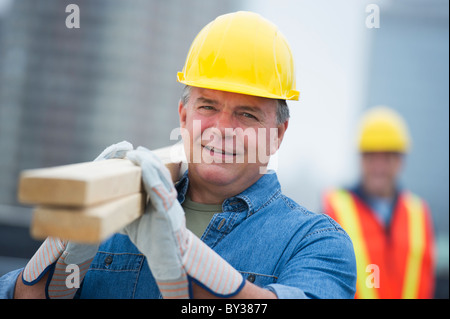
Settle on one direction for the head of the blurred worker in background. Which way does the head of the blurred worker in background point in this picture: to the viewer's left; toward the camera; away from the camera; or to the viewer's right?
toward the camera

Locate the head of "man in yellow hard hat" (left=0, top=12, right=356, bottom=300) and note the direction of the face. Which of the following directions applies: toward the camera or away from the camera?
toward the camera

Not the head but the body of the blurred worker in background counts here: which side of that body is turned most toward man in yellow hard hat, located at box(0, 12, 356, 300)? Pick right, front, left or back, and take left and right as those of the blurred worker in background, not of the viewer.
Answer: front

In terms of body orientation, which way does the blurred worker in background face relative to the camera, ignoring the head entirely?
toward the camera
